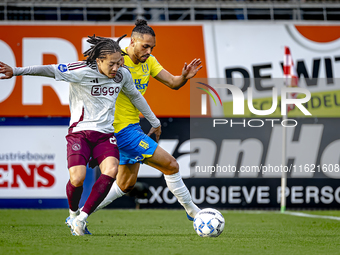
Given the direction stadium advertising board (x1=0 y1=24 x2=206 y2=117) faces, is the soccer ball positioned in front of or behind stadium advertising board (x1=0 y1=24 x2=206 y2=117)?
in front

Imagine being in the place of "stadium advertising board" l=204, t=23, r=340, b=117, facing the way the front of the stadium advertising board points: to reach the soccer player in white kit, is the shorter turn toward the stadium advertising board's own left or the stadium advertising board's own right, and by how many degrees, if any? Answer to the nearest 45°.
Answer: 0° — it already faces them

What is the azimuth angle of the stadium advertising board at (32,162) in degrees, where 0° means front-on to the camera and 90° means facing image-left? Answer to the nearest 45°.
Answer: approximately 0°
